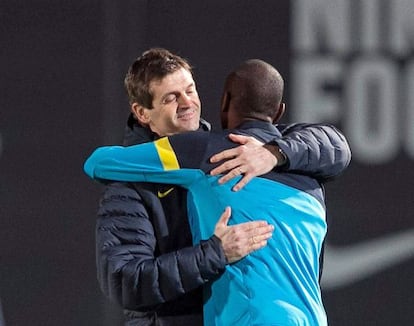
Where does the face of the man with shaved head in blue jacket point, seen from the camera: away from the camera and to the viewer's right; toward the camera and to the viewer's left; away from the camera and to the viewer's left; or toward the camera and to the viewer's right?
away from the camera and to the viewer's left

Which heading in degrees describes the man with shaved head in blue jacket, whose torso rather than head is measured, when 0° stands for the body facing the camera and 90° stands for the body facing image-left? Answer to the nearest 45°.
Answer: approximately 135°
